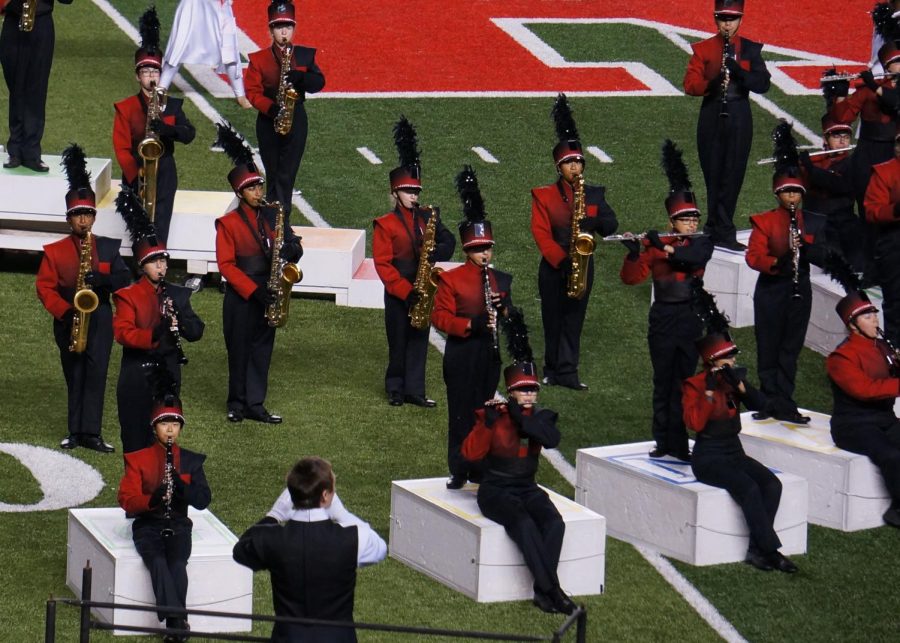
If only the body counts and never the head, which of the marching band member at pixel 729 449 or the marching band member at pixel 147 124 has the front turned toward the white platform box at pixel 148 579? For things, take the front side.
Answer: the marching band member at pixel 147 124

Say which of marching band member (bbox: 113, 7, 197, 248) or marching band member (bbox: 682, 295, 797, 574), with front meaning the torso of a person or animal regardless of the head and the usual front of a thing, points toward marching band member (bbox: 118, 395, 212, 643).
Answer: marching band member (bbox: 113, 7, 197, 248)

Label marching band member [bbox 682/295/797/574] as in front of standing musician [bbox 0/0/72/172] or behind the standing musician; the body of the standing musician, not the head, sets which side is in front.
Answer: in front

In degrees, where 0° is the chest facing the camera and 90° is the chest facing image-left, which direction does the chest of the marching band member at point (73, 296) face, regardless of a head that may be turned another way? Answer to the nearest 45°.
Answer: approximately 0°

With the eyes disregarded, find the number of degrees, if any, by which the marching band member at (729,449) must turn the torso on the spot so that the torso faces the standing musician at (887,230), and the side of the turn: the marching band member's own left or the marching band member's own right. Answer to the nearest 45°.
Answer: approximately 135° to the marching band member's own left

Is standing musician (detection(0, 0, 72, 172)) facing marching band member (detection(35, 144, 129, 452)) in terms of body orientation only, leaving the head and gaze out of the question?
yes

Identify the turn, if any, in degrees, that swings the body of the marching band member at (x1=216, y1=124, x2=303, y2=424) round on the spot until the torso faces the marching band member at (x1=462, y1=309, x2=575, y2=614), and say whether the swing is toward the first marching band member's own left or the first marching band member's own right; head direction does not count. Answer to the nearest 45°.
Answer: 0° — they already face them

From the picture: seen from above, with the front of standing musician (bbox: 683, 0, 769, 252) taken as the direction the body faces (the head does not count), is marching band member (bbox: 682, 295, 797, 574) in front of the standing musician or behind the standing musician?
in front
